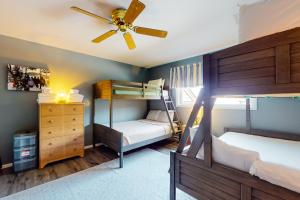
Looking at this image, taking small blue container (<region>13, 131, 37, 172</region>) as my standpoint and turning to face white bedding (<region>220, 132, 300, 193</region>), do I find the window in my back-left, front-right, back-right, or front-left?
front-left

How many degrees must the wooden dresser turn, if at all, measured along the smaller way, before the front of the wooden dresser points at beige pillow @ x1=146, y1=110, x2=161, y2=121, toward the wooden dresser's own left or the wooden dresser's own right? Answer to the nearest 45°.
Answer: approximately 45° to the wooden dresser's own left

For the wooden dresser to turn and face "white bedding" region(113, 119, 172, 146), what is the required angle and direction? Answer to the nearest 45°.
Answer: approximately 45° to its left

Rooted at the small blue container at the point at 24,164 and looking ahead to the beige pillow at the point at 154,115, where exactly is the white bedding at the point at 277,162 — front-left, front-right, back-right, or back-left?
front-right

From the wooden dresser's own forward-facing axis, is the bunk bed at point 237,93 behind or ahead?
ahead

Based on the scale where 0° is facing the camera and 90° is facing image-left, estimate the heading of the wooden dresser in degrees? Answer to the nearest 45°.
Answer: approximately 315°

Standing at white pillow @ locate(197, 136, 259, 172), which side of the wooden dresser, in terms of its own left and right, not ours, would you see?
front

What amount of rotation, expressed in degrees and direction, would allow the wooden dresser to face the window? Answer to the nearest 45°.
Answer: approximately 45° to its left

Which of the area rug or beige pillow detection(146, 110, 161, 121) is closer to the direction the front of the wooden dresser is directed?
the area rug

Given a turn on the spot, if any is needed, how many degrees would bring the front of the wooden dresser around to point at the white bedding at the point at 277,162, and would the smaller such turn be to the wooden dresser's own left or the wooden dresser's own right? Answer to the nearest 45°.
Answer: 0° — it already faces it

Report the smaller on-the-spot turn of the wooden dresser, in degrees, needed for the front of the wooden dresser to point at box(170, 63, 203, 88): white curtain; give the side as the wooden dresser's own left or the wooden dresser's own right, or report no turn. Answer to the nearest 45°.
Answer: approximately 45° to the wooden dresser's own left

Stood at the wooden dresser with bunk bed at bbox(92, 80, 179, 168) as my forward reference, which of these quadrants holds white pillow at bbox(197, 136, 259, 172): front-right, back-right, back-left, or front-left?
front-right

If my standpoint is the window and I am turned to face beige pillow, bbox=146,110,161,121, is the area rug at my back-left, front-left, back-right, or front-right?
front-left
